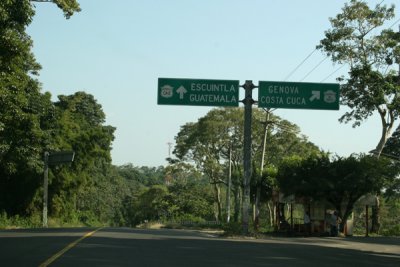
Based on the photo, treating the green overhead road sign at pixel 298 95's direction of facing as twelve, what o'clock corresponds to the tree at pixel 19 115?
The tree is roughly at 4 o'clock from the green overhead road sign.

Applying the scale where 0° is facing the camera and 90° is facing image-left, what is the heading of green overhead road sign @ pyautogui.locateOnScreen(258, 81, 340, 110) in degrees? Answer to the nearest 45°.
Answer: approximately 0°

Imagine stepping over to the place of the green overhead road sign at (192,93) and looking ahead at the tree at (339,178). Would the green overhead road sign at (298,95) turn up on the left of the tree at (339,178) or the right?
right

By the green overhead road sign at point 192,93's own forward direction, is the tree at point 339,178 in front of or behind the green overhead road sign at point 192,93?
behind

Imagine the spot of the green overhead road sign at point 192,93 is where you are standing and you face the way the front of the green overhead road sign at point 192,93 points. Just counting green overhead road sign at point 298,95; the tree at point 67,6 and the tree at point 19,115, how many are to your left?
1

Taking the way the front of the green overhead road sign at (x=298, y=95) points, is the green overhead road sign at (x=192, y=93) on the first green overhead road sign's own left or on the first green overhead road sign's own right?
on the first green overhead road sign's own right

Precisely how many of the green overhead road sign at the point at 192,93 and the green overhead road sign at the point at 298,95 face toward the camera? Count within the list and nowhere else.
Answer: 2

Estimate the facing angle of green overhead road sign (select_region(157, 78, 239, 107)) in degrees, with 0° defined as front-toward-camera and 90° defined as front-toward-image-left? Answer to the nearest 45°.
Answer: approximately 0°
